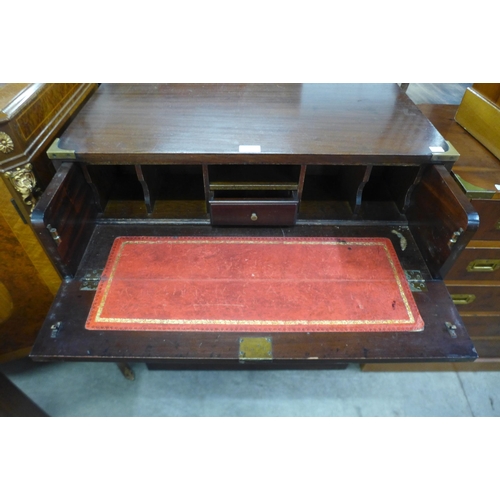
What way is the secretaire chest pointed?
toward the camera

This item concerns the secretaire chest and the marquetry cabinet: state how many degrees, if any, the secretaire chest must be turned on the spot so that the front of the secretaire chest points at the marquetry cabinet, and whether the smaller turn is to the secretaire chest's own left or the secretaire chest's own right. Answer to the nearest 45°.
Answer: approximately 90° to the secretaire chest's own right
